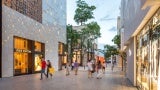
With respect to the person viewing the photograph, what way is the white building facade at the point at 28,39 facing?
facing the viewer and to the right of the viewer
